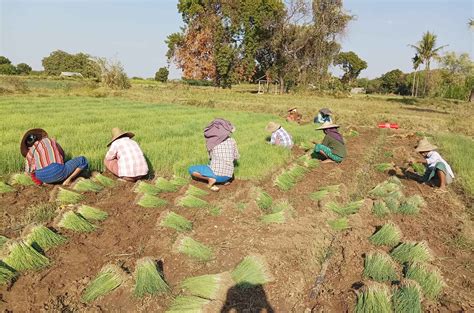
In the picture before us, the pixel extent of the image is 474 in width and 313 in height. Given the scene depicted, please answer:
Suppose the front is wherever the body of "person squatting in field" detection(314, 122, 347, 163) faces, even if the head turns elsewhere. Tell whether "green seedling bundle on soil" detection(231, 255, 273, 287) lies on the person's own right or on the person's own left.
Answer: on the person's own left

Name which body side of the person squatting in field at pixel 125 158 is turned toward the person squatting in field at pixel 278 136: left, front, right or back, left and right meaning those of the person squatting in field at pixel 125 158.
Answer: right

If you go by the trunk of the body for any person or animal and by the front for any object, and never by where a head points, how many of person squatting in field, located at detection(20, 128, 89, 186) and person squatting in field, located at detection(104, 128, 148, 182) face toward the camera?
0

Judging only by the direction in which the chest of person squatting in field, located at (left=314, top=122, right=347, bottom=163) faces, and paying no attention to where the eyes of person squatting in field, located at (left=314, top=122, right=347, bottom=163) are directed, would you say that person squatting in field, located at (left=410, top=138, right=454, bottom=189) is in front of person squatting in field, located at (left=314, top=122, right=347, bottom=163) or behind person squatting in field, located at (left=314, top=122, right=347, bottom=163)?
behind

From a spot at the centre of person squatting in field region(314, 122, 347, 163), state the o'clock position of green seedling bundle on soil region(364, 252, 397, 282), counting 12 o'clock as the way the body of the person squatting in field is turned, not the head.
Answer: The green seedling bundle on soil is roughly at 9 o'clock from the person squatting in field.

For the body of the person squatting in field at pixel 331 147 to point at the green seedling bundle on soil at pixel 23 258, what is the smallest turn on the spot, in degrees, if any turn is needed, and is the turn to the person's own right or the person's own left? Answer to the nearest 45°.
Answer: approximately 45° to the person's own left

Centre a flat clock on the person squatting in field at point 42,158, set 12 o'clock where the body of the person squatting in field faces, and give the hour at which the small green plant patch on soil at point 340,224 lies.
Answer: The small green plant patch on soil is roughly at 6 o'clock from the person squatting in field.

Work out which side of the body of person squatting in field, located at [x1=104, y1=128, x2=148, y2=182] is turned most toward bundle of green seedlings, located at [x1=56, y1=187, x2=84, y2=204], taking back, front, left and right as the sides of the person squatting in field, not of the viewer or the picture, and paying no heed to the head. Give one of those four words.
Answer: left

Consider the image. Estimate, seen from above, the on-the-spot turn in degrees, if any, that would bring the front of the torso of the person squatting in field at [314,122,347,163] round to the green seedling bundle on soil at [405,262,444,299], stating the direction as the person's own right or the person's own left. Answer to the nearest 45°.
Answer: approximately 90° to the person's own left

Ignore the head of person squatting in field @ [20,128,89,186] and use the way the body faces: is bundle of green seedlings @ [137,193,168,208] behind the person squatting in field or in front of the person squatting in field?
behind

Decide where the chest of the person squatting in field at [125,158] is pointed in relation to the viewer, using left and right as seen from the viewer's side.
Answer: facing away from the viewer and to the left of the viewer

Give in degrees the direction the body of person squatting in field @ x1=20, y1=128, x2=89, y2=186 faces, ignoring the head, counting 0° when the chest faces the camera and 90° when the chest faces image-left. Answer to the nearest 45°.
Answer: approximately 135°

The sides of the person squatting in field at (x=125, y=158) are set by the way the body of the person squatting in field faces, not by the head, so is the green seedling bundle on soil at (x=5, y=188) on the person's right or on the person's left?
on the person's left

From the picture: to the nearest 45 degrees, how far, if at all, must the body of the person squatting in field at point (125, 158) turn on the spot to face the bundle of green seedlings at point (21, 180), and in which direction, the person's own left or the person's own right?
approximately 45° to the person's own left

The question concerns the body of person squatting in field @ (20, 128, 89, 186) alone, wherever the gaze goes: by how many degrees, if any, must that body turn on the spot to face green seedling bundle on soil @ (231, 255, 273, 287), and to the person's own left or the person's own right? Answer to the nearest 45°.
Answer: approximately 180°

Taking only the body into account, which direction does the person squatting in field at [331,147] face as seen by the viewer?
to the viewer's left
